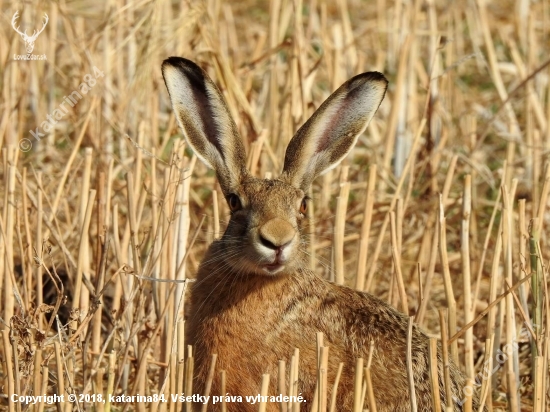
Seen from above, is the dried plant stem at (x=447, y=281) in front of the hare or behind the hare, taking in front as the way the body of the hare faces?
behind

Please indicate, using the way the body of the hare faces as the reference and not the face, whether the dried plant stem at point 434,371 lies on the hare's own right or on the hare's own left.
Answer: on the hare's own left

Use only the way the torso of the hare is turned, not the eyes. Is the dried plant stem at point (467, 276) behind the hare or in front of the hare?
behind

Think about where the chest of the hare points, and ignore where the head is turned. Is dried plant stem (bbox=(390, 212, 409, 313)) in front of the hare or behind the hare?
behind

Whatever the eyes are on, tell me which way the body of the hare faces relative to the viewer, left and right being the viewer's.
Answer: facing the viewer and to the left of the viewer

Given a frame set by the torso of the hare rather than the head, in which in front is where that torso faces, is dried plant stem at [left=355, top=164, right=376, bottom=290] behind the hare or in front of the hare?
behind
